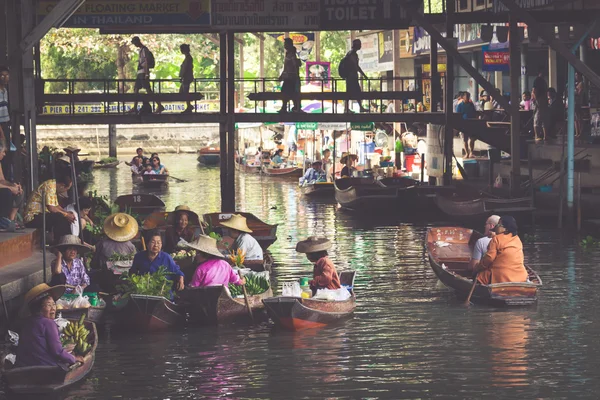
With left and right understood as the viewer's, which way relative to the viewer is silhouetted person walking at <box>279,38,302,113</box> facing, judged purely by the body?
facing to the left of the viewer

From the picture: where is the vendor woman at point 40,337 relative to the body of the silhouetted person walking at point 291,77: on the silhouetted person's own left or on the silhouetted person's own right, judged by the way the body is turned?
on the silhouetted person's own left

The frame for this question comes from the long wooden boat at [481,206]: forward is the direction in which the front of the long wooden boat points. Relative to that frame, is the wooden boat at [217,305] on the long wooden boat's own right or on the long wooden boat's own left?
on the long wooden boat's own left

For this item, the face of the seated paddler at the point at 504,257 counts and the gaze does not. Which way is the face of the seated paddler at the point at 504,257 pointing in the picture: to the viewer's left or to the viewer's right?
to the viewer's left

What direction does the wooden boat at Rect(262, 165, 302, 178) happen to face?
to the viewer's left

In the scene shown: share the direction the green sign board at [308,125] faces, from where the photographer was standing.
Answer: facing the viewer

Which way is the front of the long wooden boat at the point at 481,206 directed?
to the viewer's left

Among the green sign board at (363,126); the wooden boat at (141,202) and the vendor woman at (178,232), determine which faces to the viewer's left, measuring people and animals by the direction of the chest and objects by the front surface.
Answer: the wooden boat

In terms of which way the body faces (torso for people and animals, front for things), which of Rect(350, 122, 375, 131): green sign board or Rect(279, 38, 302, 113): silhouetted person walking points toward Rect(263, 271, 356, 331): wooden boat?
the green sign board

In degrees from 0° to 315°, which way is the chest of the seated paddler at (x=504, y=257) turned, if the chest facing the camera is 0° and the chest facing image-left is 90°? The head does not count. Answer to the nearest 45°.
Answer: approximately 135°

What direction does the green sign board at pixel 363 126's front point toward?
toward the camera

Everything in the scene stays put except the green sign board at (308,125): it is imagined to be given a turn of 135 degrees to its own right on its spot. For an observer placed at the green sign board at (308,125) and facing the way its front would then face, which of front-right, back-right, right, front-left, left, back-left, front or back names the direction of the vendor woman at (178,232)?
back-left

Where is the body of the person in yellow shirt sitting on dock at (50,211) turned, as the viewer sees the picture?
to the viewer's right
